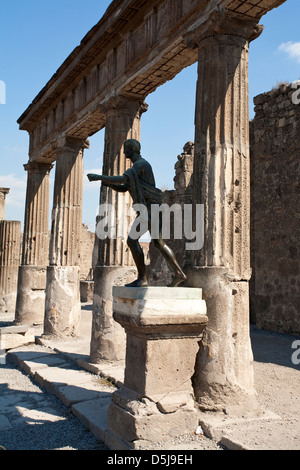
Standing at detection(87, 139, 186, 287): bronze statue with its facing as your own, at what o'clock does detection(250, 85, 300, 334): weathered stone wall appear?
The weathered stone wall is roughly at 4 o'clock from the bronze statue.

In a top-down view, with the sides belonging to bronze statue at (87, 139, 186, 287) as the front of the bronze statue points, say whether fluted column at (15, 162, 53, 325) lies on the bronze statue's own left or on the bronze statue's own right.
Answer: on the bronze statue's own right

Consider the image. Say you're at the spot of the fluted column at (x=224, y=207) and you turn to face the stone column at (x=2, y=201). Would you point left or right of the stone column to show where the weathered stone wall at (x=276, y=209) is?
right

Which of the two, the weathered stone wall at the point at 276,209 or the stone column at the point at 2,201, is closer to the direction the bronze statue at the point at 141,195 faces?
the stone column

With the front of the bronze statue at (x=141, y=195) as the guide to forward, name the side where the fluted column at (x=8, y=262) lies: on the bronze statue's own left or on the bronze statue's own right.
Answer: on the bronze statue's own right

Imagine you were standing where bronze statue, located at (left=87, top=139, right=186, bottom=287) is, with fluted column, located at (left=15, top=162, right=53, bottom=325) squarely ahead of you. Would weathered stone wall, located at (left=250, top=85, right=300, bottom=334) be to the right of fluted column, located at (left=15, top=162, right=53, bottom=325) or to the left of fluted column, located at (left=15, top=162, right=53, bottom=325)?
right

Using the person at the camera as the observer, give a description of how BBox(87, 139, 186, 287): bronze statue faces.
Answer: facing to the left of the viewer

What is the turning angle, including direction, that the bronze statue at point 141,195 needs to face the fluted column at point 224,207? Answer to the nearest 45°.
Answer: approximately 180°
